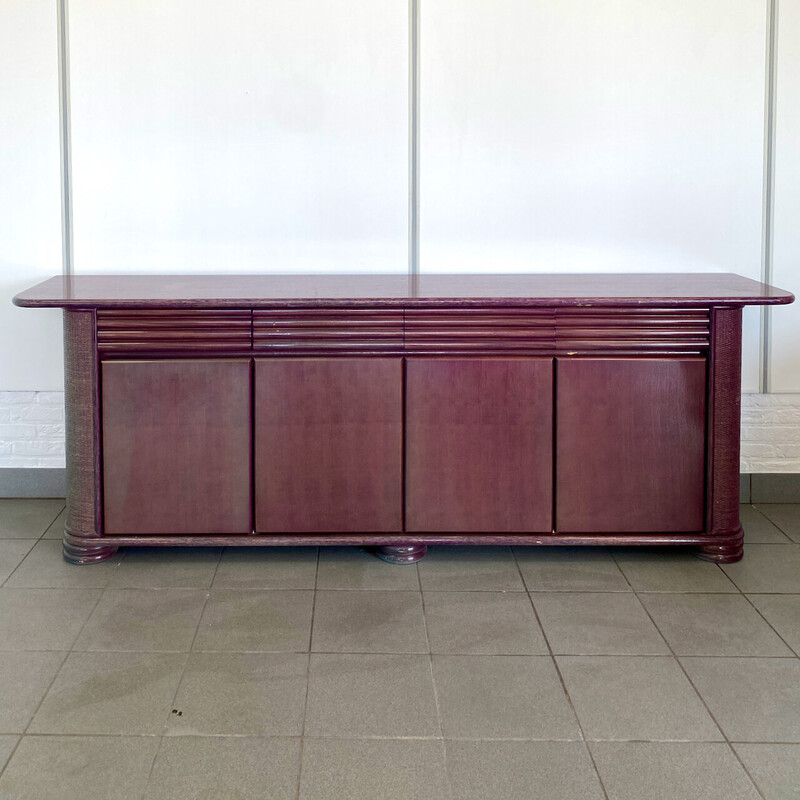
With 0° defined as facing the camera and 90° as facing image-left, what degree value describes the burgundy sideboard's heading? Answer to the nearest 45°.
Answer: approximately 0°
